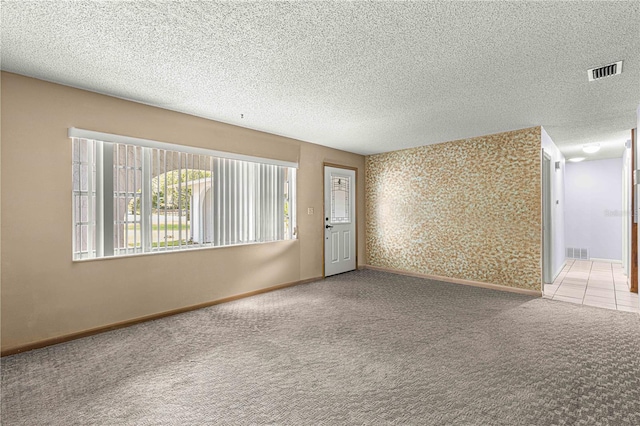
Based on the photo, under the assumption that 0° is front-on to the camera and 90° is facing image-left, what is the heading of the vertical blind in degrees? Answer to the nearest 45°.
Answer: approximately 315°

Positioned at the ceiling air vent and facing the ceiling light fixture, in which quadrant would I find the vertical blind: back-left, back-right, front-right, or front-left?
back-left

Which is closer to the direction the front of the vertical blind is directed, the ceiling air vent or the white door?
the ceiling air vent

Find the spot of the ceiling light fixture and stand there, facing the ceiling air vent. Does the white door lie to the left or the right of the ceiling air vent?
right

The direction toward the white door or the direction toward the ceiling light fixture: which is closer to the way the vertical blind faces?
the ceiling light fixture

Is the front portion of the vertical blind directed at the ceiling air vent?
yes

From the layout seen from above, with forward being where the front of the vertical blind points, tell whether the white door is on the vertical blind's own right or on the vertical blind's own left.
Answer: on the vertical blind's own left
